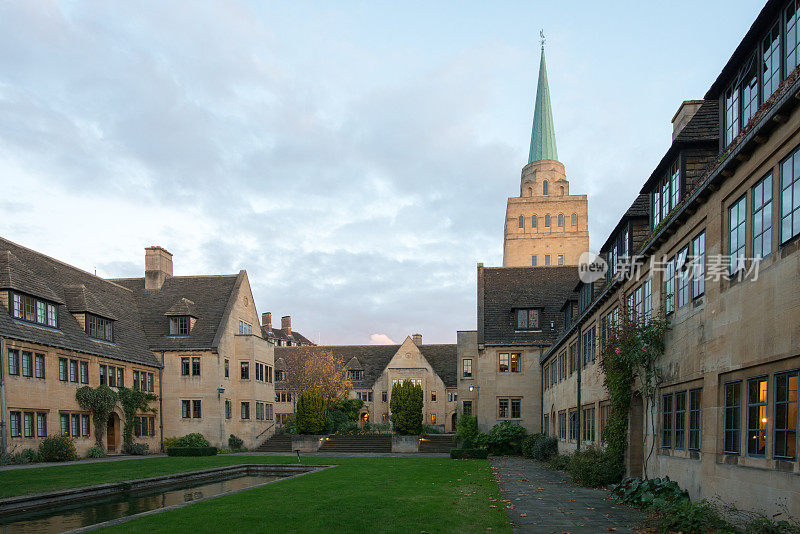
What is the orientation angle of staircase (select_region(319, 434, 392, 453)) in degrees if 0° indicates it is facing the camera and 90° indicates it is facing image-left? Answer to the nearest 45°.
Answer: approximately 0°

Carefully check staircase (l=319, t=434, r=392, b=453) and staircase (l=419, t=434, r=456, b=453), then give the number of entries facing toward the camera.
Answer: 2
